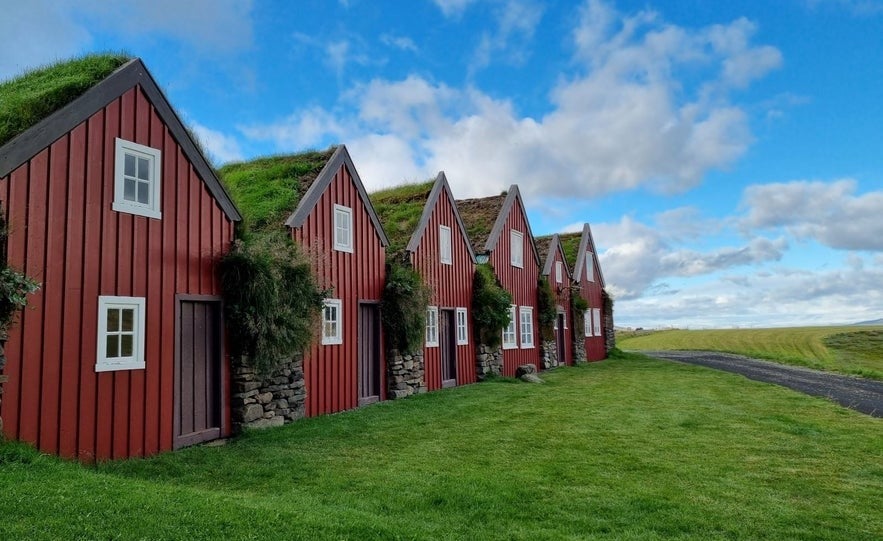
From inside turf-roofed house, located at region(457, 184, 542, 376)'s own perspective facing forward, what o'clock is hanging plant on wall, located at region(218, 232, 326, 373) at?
The hanging plant on wall is roughly at 2 o'clock from the turf-roofed house.

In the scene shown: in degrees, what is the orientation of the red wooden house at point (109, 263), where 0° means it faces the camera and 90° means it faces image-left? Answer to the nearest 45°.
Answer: approximately 315°

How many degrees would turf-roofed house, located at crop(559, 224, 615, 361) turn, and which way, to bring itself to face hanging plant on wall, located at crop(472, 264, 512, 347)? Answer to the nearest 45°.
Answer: approximately 45° to its right

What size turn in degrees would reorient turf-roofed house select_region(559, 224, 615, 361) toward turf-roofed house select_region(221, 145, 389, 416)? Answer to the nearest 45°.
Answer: approximately 45° to its right

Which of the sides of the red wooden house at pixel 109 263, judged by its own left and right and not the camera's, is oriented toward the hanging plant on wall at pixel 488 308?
left

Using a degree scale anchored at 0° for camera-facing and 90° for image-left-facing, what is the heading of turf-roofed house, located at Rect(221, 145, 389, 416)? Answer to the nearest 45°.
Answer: approximately 315°

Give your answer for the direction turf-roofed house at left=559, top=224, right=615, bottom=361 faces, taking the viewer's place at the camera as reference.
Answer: facing the viewer and to the right of the viewer

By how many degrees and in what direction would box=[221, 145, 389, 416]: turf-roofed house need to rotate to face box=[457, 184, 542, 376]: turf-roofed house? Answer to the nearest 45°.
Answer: approximately 90° to its left

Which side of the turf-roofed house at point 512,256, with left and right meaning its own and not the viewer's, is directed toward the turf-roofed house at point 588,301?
left

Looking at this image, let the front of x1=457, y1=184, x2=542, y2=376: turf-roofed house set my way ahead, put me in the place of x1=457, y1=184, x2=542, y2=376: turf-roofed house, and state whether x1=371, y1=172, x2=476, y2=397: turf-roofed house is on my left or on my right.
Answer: on my right
